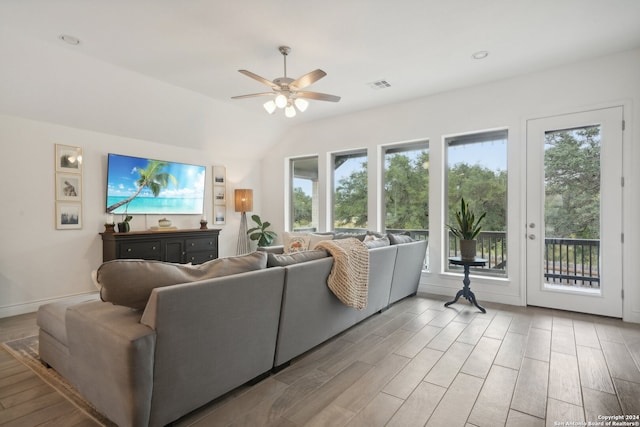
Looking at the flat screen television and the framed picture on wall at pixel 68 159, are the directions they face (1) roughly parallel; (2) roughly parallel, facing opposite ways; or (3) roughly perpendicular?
roughly parallel

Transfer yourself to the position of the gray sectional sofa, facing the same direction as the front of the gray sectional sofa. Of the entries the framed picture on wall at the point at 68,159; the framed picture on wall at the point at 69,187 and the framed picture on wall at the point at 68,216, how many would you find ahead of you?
3

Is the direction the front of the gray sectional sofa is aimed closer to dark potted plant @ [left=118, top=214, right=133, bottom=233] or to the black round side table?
the dark potted plant

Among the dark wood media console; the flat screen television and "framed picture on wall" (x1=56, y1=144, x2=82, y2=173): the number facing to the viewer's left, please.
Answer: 0

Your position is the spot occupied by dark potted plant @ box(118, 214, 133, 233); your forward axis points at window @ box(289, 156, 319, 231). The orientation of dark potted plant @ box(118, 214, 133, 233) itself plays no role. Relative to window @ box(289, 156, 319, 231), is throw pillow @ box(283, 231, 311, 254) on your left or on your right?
right

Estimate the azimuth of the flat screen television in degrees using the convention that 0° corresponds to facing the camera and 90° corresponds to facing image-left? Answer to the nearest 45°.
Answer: approximately 315°

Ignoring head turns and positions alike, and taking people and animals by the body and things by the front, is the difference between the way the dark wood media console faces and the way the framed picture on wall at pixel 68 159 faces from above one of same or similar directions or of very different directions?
same or similar directions

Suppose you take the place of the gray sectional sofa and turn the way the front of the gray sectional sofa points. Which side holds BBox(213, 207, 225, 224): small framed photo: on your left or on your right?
on your right

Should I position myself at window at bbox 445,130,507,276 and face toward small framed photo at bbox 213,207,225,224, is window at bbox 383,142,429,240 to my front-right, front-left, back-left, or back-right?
front-right

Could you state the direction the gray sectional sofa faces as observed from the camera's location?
facing away from the viewer and to the left of the viewer

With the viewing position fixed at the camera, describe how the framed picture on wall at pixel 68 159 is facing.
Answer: facing the viewer and to the right of the viewer
